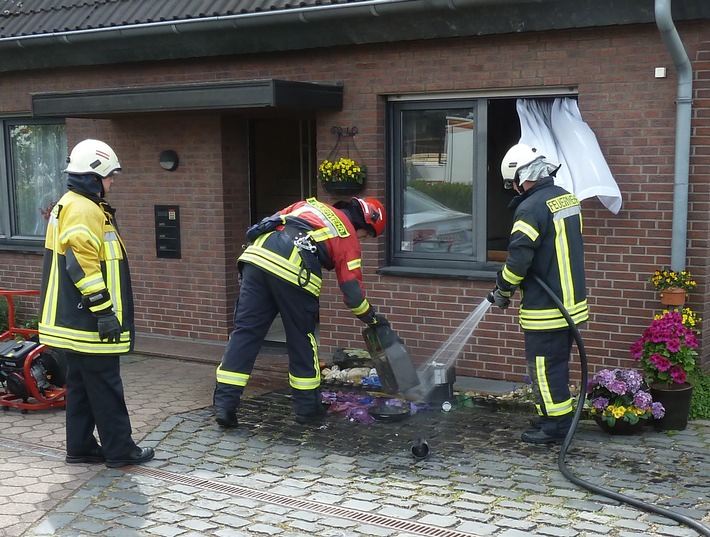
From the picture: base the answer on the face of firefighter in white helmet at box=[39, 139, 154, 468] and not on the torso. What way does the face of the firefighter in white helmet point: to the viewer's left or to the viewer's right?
to the viewer's right

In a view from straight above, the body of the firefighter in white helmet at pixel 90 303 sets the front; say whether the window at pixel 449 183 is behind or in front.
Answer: in front

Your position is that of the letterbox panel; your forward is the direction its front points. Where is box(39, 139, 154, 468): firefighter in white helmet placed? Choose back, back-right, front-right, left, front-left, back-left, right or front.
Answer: front

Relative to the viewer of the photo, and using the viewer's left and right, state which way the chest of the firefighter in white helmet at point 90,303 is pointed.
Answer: facing to the right of the viewer

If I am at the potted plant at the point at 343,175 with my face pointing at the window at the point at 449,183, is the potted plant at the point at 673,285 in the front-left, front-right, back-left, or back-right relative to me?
front-right

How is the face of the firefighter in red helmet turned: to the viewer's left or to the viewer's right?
to the viewer's right

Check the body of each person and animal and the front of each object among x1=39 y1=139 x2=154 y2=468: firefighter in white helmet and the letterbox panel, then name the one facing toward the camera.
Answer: the letterbox panel

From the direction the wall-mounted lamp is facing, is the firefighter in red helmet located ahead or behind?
ahead

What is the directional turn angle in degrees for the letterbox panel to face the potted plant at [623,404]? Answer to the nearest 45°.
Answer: approximately 45° to its left

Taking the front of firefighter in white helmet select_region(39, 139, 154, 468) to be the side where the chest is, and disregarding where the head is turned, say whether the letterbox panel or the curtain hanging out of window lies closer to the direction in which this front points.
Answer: the curtain hanging out of window

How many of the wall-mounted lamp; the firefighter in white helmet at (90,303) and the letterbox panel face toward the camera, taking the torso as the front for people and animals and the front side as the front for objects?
2

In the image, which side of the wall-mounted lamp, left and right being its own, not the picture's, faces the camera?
front

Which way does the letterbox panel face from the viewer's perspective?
toward the camera

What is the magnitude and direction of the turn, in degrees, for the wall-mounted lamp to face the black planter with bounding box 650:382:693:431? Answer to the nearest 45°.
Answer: approximately 45° to its left

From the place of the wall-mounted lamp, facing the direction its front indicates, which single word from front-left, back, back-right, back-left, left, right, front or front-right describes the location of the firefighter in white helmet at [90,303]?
front
